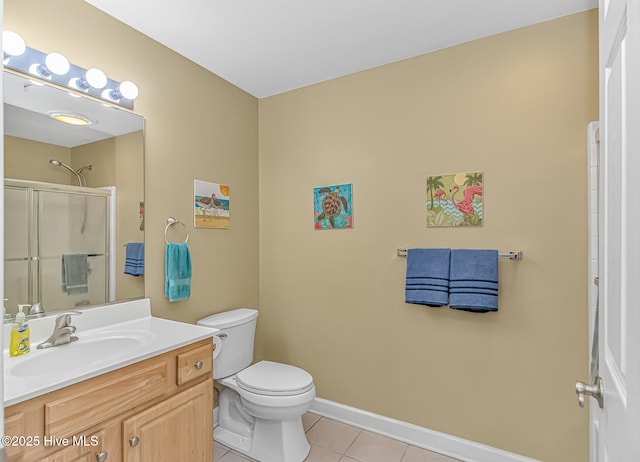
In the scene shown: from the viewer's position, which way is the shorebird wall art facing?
facing the viewer and to the right of the viewer

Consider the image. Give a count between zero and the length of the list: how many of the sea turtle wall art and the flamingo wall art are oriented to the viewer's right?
0

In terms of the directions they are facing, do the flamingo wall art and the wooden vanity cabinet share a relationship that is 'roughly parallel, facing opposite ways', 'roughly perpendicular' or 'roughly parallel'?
roughly perpendicular

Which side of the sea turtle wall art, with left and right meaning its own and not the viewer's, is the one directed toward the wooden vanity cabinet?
front

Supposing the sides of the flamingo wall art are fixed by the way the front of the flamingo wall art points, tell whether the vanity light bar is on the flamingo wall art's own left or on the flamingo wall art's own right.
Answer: on the flamingo wall art's own right

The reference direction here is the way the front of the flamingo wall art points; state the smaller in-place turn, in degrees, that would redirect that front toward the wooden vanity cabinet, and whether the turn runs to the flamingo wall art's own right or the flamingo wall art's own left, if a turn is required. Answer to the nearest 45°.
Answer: approximately 45° to the flamingo wall art's own right

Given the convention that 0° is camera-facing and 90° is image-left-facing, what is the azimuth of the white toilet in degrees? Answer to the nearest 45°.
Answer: approximately 315°

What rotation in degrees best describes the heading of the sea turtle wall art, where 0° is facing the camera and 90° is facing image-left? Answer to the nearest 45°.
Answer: approximately 45°

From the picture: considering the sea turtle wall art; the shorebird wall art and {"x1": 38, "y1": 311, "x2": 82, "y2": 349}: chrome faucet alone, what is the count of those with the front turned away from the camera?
0

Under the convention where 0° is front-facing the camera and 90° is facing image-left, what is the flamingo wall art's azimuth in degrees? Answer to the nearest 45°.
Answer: approximately 0°
